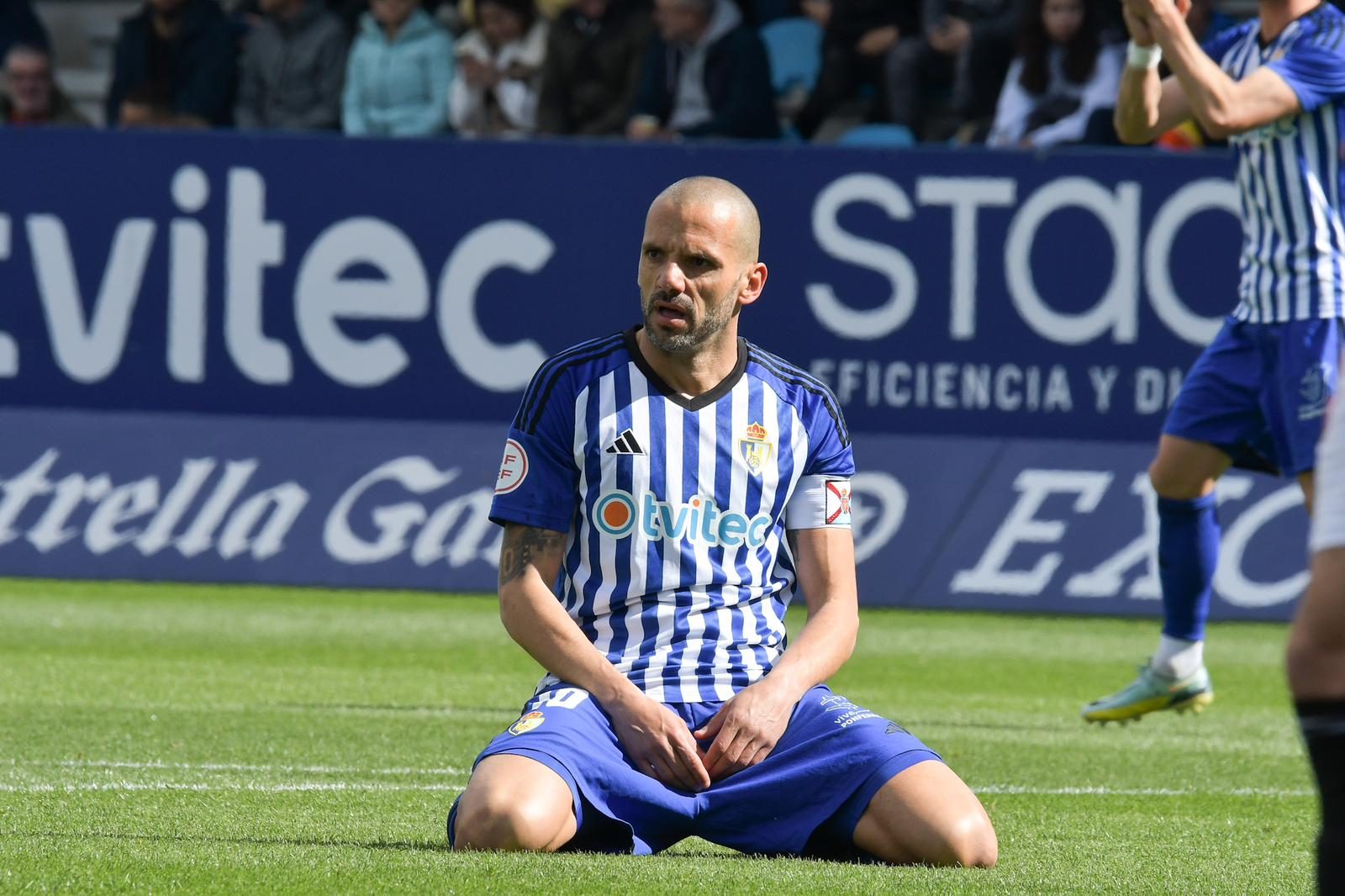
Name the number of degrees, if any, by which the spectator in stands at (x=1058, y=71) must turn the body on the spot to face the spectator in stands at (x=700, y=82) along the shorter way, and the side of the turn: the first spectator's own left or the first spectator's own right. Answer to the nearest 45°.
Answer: approximately 90° to the first spectator's own right

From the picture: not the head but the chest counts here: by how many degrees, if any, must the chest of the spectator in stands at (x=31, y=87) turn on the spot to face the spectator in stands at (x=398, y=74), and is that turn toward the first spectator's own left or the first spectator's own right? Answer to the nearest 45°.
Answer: approximately 45° to the first spectator's own left

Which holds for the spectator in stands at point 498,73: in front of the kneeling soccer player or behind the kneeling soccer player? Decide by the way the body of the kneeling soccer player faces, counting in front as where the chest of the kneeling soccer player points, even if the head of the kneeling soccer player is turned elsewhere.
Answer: behind

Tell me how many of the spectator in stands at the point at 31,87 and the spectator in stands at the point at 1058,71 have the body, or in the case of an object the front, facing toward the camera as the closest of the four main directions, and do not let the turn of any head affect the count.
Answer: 2

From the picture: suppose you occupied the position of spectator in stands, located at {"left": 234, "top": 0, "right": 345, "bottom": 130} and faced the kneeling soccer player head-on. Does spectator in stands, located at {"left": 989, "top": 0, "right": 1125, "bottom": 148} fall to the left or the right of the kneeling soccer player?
left

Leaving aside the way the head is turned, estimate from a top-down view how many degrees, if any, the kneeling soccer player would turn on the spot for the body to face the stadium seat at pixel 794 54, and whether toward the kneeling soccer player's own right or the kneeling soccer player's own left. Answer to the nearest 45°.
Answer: approximately 180°

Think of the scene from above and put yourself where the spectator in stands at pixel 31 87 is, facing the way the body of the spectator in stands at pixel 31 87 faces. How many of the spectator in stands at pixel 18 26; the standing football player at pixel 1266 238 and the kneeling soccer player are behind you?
1

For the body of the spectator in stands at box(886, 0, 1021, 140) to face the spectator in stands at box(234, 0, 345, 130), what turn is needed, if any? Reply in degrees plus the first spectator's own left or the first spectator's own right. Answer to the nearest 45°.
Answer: approximately 45° to the first spectator's own right

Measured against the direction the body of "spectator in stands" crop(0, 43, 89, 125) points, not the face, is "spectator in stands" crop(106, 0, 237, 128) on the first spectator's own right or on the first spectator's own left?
on the first spectator's own left

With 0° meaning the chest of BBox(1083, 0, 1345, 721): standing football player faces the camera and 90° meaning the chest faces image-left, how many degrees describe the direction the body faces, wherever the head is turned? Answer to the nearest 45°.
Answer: approximately 45°

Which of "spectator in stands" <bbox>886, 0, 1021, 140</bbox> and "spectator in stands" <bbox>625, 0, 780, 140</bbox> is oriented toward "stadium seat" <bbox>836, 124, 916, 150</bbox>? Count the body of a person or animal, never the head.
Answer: "spectator in stands" <bbox>886, 0, 1021, 140</bbox>
